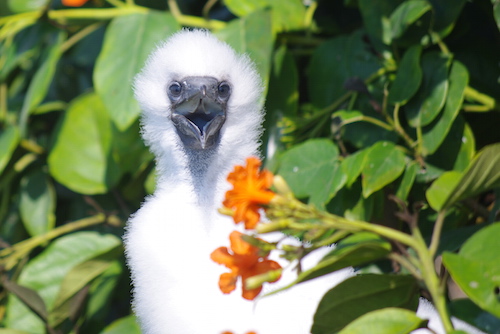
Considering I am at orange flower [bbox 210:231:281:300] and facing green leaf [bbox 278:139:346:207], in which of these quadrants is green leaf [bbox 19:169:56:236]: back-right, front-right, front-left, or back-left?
front-left

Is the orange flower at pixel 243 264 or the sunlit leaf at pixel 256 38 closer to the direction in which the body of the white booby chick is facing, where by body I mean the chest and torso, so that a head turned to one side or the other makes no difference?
the orange flower

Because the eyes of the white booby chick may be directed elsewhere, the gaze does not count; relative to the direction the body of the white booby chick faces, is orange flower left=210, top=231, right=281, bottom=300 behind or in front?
in front

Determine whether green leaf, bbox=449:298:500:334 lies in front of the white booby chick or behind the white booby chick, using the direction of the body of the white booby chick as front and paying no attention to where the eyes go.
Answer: in front

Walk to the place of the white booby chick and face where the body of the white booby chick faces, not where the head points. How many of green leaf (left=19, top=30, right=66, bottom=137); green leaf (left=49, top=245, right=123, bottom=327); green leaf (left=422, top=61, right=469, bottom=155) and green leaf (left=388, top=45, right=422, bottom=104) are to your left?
2

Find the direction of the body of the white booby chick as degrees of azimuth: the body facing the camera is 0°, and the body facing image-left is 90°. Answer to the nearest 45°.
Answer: approximately 0°

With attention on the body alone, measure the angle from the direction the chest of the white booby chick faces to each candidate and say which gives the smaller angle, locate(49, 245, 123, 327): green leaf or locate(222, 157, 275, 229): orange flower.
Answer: the orange flower

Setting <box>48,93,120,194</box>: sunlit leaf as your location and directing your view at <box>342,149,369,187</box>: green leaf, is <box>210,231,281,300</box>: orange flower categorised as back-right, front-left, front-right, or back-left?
front-right

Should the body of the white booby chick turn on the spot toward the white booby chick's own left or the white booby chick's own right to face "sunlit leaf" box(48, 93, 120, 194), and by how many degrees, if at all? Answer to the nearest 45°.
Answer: approximately 135° to the white booby chick's own right

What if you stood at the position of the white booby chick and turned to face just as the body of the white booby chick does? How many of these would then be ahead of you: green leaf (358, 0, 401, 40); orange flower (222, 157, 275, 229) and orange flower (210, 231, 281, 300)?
2

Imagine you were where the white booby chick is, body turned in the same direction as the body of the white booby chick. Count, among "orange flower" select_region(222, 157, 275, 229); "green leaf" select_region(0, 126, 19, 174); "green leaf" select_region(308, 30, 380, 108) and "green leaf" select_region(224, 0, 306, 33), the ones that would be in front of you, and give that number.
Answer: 1

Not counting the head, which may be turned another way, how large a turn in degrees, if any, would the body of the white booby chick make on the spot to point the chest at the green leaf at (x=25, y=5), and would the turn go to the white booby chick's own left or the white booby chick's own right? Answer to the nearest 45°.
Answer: approximately 135° to the white booby chick's own right

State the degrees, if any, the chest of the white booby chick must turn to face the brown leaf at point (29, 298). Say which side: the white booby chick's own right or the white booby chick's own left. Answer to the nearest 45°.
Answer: approximately 90° to the white booby chick's own right

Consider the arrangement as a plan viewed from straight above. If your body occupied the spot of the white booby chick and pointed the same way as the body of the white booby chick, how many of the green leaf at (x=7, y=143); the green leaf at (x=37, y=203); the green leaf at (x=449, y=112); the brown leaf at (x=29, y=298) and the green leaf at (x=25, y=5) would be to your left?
1

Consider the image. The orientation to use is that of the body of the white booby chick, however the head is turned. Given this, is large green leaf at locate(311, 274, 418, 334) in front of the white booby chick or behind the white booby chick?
in front

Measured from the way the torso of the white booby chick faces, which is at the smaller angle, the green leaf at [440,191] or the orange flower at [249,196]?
the orange flower
